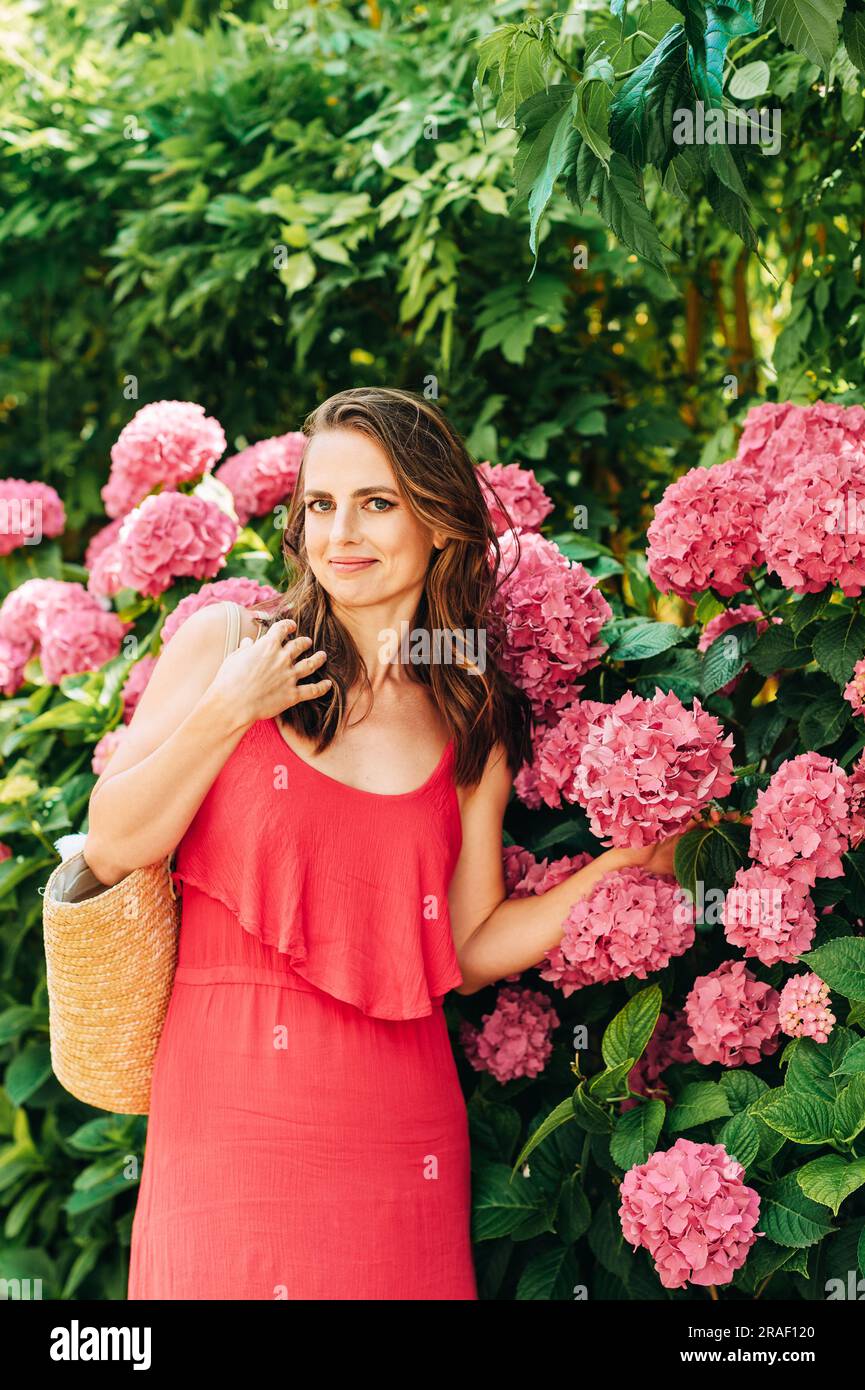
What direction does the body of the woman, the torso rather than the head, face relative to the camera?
toward the camera

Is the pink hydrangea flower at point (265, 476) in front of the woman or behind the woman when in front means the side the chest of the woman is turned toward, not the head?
behind
